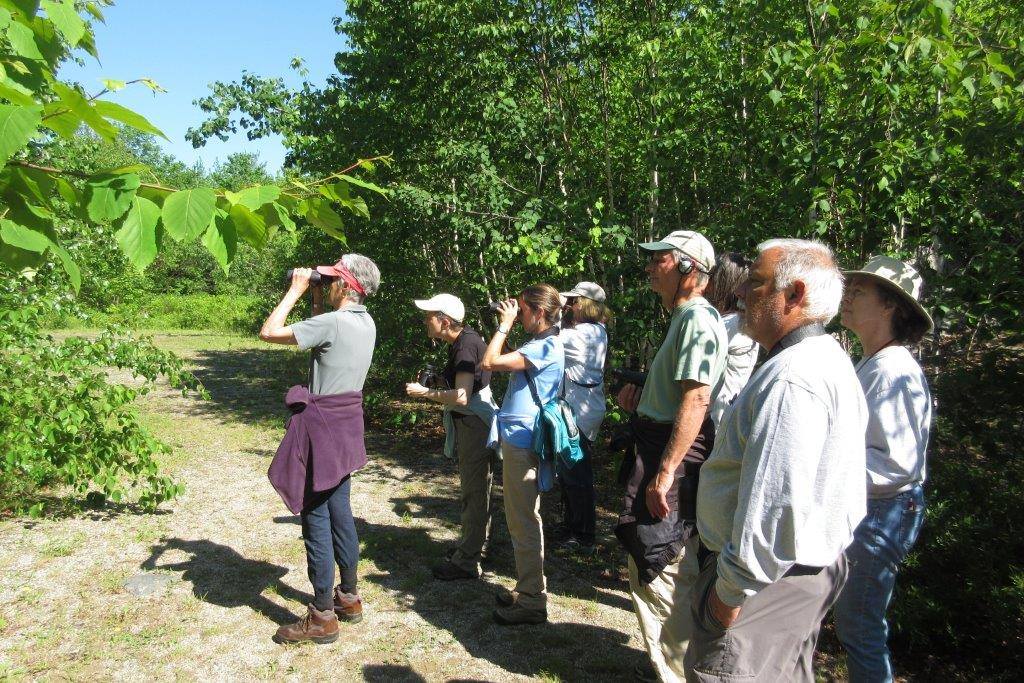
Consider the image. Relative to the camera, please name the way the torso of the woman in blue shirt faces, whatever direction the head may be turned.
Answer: to the viewer's left

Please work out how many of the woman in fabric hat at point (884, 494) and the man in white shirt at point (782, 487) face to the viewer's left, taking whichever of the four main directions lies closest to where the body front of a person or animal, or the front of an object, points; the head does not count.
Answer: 2

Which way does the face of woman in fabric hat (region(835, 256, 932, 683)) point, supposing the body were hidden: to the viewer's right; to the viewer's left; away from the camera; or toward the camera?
to the viewer's left

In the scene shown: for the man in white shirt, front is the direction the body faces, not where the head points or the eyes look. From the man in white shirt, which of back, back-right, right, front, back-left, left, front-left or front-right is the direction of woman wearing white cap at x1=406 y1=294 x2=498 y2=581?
front-right

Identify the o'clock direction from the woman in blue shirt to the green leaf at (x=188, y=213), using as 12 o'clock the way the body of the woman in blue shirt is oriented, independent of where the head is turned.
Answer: The green leaf is roughly at 10 o'clock from the woman in blue shirt.

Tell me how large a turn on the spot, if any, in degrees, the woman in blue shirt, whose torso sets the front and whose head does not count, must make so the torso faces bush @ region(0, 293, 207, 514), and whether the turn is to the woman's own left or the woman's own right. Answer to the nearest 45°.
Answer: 0° — they already face it

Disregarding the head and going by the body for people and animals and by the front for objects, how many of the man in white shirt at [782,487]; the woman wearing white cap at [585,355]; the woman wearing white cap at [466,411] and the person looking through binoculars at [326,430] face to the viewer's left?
4

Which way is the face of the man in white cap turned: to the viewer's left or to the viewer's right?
to the viewer's left

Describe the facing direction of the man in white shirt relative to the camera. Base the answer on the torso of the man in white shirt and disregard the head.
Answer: to the viewer's left

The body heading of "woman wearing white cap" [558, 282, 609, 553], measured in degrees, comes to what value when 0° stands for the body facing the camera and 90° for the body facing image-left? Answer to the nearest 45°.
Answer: approximately 90°

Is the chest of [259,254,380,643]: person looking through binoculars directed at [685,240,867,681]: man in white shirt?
no

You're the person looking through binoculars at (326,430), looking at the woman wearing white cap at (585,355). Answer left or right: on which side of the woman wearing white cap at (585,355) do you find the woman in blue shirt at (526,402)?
right

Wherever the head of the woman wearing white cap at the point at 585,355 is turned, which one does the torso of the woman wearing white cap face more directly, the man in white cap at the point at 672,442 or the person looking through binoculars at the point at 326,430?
the person looking through binoculars

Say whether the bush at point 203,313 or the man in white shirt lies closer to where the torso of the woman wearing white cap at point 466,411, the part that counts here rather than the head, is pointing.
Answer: the bush

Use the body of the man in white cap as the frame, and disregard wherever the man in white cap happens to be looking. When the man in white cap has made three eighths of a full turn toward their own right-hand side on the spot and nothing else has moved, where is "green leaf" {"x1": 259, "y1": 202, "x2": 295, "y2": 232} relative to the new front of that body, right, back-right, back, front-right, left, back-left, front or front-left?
back

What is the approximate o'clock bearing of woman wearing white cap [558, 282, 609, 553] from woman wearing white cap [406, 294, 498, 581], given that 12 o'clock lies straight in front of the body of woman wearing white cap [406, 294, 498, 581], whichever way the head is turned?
woman wearing white cap [558, 282, 609, 553] is roughly at 5 o'clock from woman wearing white cap [406, 294, 498, 581].

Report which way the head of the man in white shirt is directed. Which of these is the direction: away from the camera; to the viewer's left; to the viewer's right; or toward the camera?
to the viewer's left

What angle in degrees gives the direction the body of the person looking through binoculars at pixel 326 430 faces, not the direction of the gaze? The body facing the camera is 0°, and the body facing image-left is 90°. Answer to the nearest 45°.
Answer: approximately 90°

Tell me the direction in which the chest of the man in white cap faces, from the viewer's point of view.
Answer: to the viewer's left
